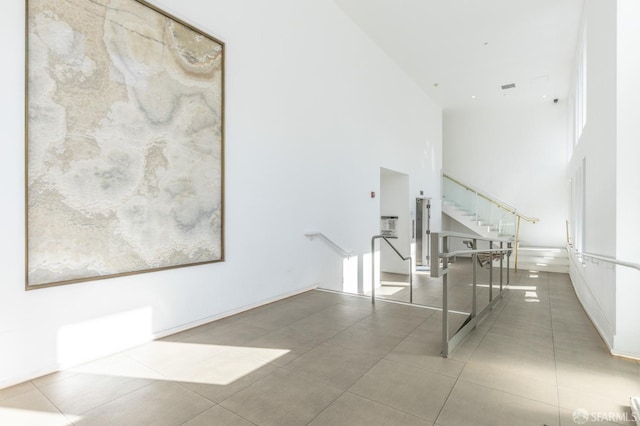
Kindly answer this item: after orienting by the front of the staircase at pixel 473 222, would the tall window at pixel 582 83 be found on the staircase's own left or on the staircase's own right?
on the staircase's own right

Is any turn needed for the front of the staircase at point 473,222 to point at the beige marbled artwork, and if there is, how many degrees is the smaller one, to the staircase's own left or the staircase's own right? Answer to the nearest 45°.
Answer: approximately 90° to the staircase's own right

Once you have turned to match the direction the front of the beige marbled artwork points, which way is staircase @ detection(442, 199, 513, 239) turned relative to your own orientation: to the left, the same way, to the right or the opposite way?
the same way

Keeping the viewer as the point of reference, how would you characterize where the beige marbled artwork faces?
facing the viewer and to the right of the viewer

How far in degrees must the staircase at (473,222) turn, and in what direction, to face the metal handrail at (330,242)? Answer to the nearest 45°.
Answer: approximately 90° to its right

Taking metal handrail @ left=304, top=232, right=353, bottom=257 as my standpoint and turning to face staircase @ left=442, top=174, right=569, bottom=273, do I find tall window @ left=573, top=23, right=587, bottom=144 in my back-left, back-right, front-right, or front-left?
front-right

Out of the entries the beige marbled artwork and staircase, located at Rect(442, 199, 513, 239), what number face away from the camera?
0

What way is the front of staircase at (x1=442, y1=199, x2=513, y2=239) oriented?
to the viewer's right
